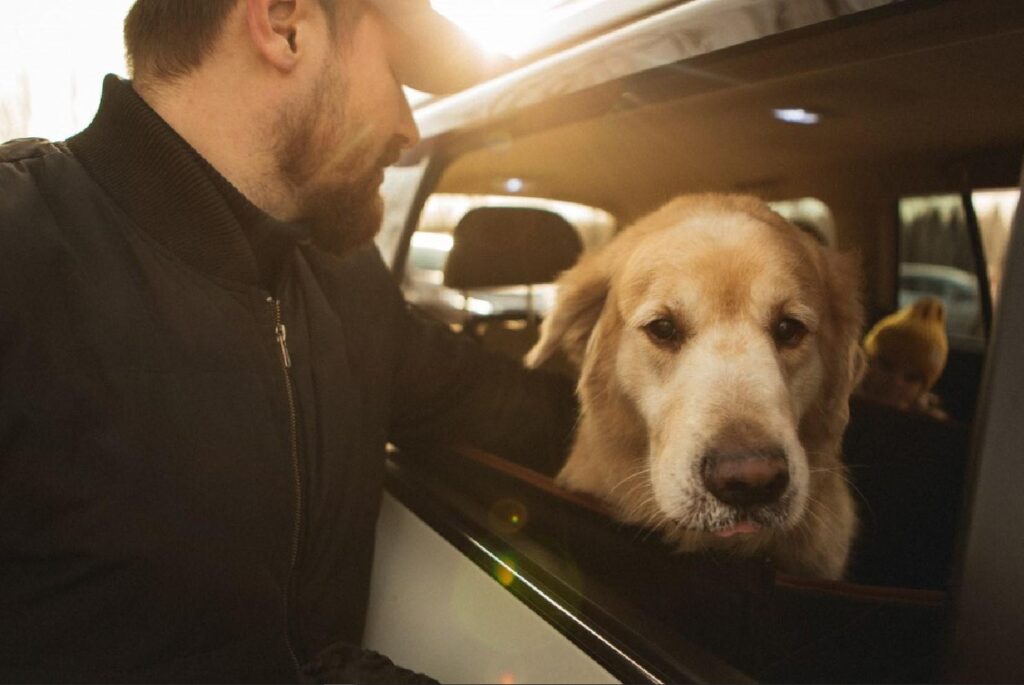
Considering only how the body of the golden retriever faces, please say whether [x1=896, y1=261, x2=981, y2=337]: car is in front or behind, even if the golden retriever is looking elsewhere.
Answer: behind

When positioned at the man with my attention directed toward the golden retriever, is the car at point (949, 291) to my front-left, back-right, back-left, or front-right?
front-left

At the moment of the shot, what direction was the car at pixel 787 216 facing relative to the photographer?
facing away from the viewer and to the left of the viewer

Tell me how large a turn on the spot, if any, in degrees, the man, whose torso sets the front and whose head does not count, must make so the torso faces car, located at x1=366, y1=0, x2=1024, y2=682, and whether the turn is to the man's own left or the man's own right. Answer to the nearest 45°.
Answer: approximately 45° to the man's own left

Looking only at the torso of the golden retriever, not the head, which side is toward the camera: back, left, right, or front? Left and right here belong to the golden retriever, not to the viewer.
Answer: front

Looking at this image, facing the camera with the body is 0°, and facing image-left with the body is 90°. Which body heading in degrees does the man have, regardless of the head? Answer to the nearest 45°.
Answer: approximately 315°

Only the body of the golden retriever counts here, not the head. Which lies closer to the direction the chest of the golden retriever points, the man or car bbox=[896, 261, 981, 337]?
the man

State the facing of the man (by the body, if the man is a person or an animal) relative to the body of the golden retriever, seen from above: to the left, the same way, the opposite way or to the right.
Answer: to the left

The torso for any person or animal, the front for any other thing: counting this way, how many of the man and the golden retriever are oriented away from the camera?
0

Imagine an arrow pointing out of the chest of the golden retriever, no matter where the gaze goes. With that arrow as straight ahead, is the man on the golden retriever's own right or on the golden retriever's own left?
on the golden retriever's own right

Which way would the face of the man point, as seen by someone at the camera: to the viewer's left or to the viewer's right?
to the viewer's right
